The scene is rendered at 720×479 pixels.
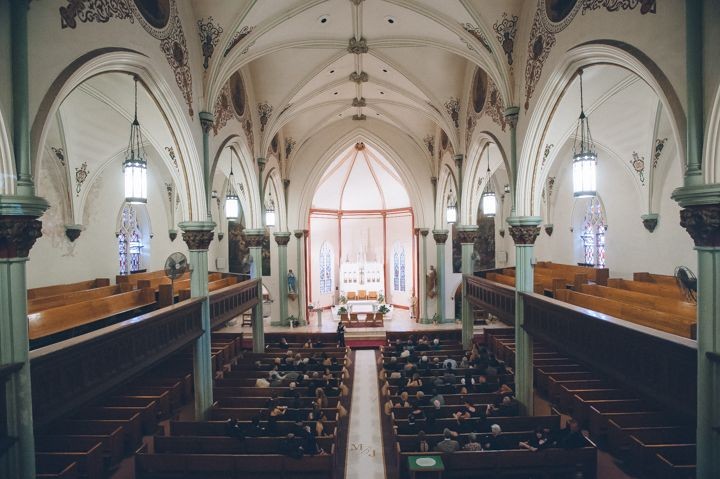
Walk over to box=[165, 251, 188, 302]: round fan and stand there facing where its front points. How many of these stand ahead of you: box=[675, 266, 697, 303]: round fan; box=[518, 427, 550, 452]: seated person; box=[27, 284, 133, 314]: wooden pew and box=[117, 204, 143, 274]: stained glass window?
2

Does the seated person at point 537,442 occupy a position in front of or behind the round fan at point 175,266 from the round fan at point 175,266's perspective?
in front

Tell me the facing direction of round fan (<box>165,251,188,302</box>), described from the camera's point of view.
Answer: facing the viewer and to the right of the viewer

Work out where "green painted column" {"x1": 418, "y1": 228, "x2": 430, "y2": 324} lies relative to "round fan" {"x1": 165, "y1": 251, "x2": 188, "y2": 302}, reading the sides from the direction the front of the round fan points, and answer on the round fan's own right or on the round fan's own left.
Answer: on the round fan's own left

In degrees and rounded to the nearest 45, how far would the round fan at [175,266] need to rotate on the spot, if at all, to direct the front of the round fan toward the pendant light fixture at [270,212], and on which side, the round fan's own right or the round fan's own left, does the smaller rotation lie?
approximately 135° to the round fan's own left

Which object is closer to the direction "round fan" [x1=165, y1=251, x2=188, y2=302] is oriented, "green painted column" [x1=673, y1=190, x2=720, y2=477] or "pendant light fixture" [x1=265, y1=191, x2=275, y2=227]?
the green painted column

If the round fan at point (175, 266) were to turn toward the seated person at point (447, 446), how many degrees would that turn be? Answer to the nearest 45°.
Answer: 0° — it already faces them
